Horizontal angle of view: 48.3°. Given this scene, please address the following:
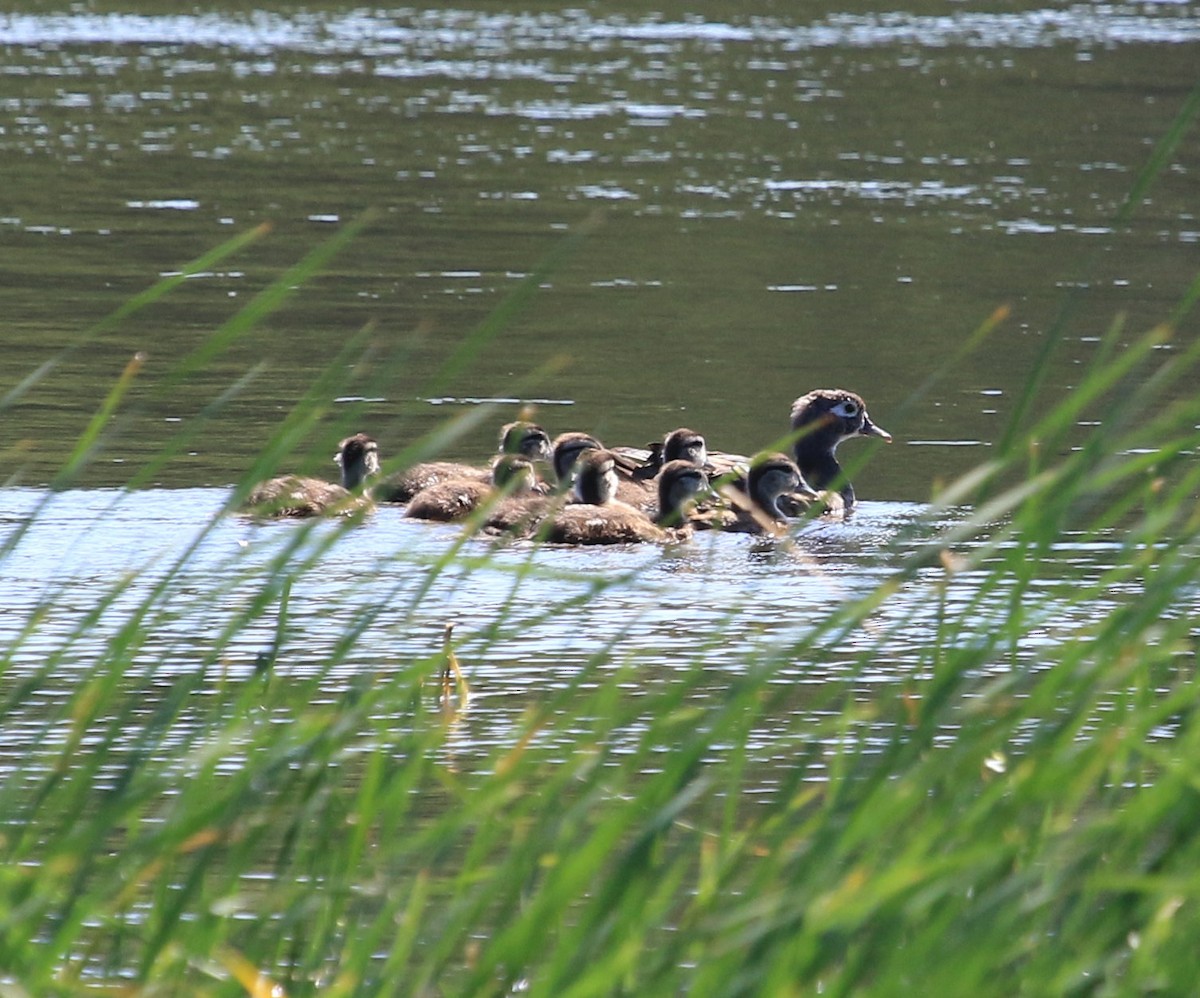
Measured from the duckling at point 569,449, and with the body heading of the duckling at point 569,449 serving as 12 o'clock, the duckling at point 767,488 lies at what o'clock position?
the duckling at point 767,488 is roughly at 12 o'clock from the duckling at point 569,449.

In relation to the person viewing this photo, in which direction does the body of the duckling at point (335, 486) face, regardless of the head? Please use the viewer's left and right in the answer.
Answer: facing to the right of the viewer

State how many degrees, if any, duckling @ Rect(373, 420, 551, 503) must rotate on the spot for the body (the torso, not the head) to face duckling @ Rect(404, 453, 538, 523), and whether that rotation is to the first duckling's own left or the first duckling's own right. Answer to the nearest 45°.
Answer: approximately 90° to the first duckling's own right

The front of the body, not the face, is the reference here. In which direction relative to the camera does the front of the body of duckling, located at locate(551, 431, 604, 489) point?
to the viewer's right

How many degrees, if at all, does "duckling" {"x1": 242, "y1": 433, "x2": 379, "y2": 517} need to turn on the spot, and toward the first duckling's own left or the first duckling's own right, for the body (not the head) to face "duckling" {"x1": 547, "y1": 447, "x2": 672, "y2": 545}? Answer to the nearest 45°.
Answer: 0° — it already faces it

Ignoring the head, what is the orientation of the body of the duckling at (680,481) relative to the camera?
to the viewer's right

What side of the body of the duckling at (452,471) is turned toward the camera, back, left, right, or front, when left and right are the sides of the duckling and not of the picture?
right

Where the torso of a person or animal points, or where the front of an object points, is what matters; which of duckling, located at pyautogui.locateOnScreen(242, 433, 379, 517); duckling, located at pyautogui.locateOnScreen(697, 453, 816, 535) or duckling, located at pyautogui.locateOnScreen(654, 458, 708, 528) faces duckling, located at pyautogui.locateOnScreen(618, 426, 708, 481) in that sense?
duckling, located at pyautogui.locateOnScreen(242, 433, 379, 517)

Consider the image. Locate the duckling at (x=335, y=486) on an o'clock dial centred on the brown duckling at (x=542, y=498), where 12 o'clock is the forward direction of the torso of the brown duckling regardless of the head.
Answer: The duckling is roughly at 6 o'clock from the brown duckling.

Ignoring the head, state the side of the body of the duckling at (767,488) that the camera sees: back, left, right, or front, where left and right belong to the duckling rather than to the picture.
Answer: right
